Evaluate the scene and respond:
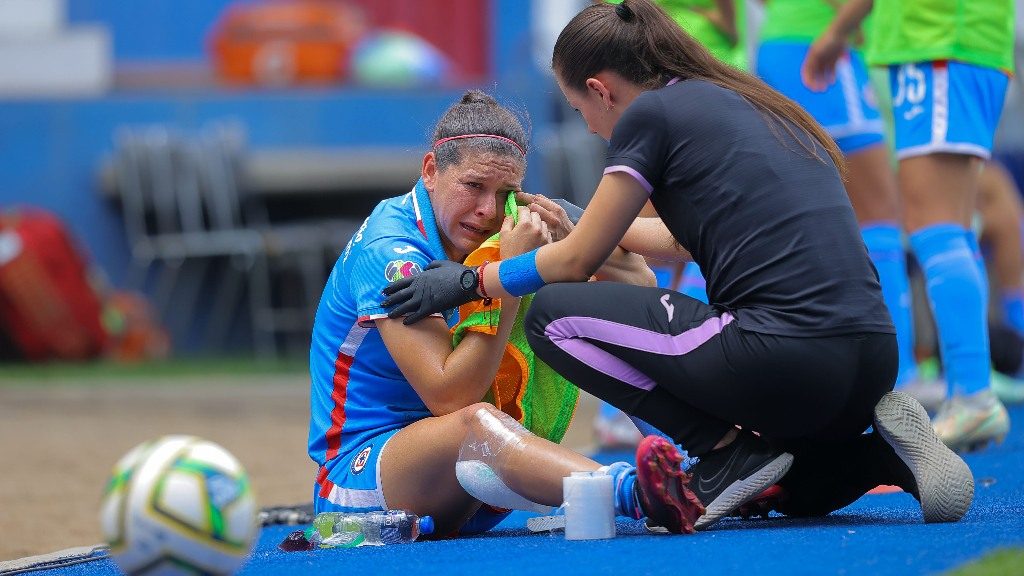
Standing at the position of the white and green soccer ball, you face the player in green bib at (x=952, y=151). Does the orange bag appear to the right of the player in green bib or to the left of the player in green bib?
left

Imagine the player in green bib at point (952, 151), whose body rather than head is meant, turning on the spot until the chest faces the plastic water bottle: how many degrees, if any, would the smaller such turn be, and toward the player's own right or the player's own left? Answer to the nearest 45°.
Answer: approximately 45° to the player's own left

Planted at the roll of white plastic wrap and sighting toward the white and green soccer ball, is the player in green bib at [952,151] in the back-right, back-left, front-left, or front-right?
back-right

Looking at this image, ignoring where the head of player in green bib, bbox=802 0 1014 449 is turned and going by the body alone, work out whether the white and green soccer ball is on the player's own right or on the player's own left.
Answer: on the player's own left

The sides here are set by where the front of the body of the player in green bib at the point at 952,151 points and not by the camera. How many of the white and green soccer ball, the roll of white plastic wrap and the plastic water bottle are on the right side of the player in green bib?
0

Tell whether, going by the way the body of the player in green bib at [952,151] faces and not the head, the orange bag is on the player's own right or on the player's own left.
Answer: on the player's own right

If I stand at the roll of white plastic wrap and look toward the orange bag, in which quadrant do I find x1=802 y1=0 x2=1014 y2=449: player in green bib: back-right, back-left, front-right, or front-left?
front-right

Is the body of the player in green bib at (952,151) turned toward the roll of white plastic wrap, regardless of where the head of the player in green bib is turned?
no
